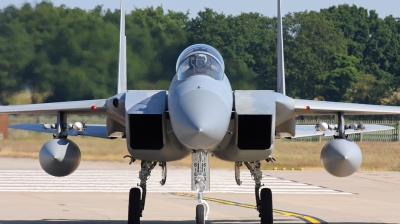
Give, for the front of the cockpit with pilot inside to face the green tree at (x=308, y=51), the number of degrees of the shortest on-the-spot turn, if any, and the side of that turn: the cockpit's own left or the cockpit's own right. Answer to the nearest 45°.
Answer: approximately 180°

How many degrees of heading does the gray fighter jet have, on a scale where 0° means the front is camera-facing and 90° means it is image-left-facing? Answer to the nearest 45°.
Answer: approximately 0°

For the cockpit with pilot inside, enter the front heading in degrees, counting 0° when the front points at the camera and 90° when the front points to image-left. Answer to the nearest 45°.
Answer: approximately 0°

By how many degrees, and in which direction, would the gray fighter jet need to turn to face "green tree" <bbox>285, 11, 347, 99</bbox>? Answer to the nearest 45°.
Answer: approximately 180°
